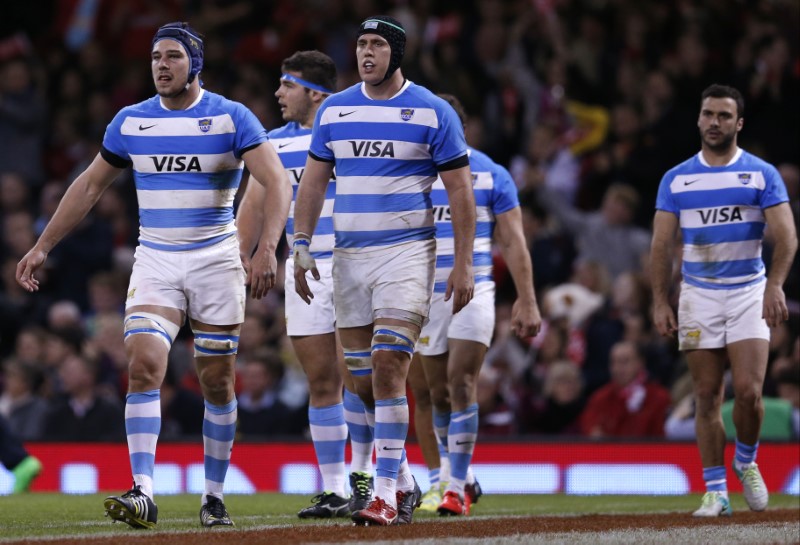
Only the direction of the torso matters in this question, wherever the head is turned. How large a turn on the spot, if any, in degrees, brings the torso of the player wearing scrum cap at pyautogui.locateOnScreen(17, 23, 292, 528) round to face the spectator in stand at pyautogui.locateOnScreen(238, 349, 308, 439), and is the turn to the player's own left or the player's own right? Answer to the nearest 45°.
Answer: approximately 180°

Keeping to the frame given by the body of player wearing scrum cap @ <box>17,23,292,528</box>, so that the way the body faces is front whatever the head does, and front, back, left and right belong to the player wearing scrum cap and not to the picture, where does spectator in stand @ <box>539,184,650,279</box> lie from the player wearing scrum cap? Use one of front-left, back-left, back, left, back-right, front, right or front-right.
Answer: back-left

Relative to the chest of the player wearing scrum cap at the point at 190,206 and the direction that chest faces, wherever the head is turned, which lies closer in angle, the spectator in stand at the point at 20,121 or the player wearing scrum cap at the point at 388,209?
the player wearing scrum cap

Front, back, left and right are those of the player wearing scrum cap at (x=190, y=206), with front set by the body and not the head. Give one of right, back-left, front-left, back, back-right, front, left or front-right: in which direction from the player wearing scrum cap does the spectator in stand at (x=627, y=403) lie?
back-left

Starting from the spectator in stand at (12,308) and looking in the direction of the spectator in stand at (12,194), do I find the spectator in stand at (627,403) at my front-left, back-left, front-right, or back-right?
back-right

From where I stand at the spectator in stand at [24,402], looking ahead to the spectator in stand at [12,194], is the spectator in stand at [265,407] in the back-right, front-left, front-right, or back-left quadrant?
back-right

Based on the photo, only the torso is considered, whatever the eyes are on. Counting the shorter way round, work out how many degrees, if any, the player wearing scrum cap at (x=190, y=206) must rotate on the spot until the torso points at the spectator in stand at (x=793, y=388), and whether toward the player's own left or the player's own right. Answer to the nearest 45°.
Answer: approximately 135° to the player's own left

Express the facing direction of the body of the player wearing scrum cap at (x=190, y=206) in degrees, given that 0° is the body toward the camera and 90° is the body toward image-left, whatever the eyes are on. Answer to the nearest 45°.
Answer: approximately 0°

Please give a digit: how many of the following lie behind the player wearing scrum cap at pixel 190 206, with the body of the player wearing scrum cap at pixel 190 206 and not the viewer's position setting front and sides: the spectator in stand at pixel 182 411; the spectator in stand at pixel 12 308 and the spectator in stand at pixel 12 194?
3

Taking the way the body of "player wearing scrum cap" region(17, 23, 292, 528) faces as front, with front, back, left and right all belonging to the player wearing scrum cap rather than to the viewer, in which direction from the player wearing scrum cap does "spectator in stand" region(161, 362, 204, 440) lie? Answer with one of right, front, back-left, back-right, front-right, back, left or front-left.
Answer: back

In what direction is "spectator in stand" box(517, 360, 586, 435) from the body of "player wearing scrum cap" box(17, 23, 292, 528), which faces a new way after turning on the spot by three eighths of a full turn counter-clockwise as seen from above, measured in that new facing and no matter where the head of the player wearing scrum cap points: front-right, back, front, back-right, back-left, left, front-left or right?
front

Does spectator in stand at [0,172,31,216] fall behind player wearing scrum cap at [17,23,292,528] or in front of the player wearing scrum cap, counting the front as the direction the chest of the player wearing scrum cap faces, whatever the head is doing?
behind

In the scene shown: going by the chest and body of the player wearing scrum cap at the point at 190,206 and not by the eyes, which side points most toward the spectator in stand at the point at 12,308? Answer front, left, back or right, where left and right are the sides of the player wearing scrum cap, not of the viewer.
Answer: back

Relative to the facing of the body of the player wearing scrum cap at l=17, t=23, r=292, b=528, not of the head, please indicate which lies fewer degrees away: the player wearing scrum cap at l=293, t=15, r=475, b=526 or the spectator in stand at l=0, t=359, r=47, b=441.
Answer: the player wearing scrum cap

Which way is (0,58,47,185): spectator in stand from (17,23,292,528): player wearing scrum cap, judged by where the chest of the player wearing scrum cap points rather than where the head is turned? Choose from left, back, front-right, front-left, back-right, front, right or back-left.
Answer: back

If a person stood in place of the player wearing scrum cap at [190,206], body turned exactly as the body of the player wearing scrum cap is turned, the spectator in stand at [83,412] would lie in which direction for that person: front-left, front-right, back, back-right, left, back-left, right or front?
back
